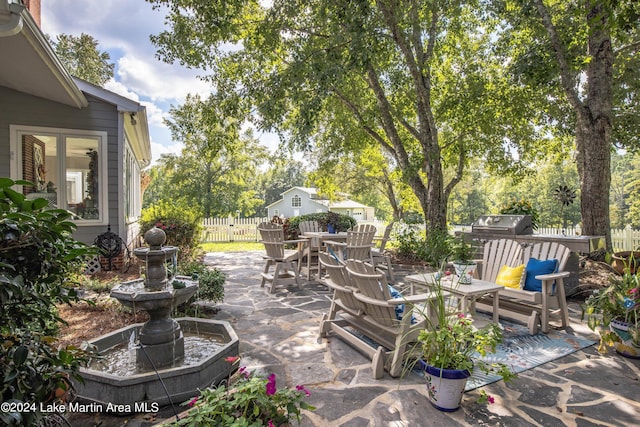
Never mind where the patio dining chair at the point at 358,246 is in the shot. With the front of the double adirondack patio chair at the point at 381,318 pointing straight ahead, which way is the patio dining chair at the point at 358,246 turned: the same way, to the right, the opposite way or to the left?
to the left

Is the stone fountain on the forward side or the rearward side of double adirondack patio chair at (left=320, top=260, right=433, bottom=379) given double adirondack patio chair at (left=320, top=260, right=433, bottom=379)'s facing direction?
on the rearward side

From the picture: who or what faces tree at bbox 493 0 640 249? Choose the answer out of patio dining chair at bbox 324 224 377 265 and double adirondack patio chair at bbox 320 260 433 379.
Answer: double adirondack patio chair at bbox 320 260 433 379

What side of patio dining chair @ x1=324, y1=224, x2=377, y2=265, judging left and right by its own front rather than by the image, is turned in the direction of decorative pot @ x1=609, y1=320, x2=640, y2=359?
back

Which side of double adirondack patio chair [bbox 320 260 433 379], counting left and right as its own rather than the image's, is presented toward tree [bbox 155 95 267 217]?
left

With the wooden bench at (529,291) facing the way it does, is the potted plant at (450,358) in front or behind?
in front

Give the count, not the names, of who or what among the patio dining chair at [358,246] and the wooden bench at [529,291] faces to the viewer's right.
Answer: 0

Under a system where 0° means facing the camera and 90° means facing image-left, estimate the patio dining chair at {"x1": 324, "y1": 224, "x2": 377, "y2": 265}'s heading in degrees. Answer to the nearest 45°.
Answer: approximately 135°

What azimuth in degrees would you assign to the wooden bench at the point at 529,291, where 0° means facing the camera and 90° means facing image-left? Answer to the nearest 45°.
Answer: approximately 45°

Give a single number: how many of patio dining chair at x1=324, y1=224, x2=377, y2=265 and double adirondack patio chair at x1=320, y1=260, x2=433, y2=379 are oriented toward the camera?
0

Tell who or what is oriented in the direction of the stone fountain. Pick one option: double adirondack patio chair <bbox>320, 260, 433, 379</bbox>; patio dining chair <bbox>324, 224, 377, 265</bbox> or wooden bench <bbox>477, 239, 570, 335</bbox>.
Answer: the wooden bench

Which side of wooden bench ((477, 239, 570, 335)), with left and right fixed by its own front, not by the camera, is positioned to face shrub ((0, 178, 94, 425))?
front

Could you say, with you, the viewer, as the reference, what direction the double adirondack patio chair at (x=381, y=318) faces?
facing away from the viewer and to the right of the viewer

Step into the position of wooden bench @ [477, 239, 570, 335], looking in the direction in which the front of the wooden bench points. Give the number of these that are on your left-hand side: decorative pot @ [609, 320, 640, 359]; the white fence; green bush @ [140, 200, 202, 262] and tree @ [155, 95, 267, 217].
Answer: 1

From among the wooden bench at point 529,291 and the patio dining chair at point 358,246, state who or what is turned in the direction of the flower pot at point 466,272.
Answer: the wooden bench

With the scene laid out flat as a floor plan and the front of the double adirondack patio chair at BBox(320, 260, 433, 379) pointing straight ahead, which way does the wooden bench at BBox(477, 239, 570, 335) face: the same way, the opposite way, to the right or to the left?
the opposite way

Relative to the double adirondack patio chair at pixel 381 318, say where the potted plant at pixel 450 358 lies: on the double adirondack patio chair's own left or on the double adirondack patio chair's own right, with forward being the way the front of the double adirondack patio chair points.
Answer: on the double adirondack patio chair's own right

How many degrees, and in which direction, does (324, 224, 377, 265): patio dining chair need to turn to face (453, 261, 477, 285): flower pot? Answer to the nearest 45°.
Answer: approximately 180°
